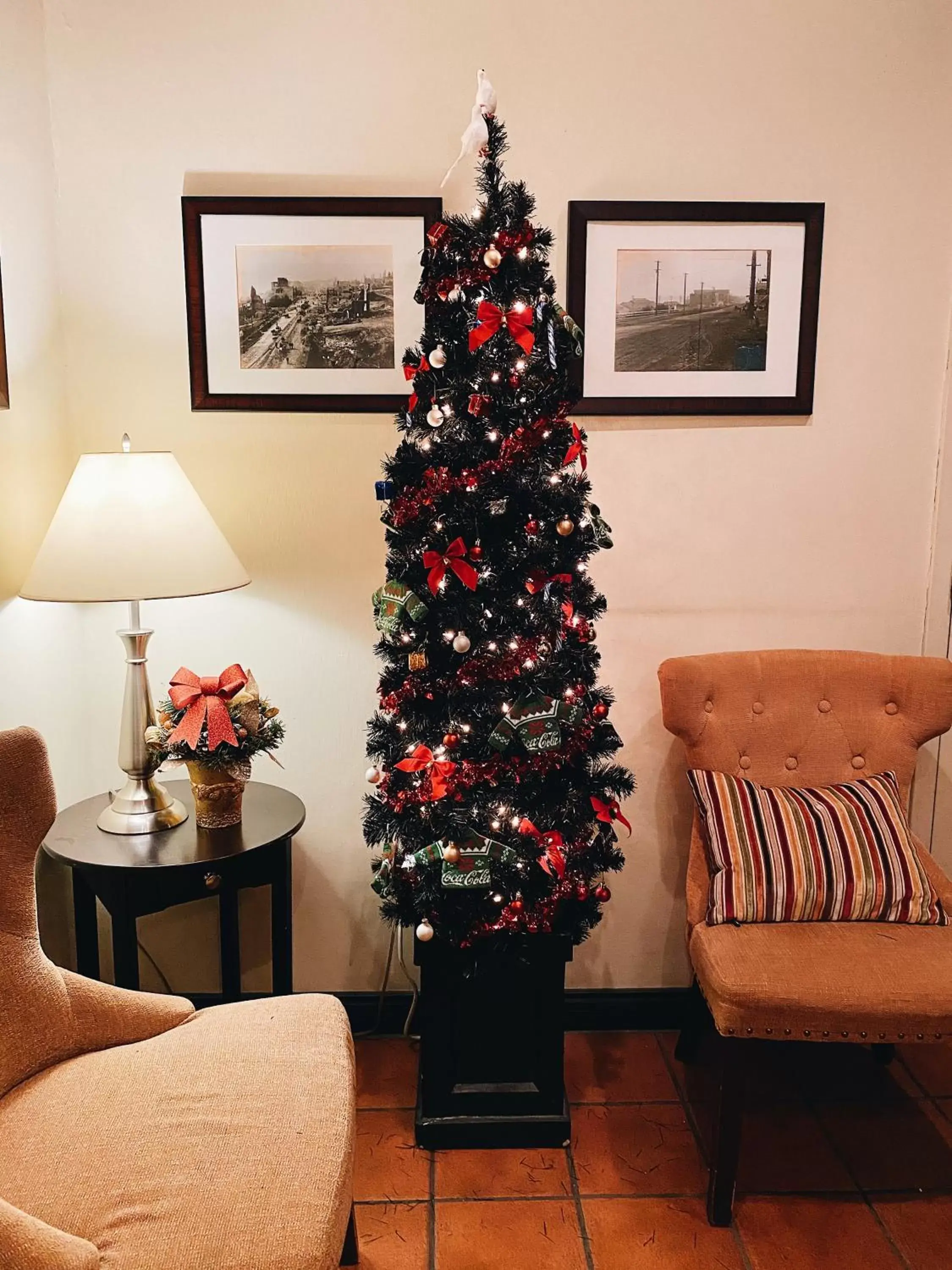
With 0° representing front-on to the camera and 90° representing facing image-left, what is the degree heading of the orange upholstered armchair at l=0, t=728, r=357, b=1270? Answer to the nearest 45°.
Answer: approximately 270°

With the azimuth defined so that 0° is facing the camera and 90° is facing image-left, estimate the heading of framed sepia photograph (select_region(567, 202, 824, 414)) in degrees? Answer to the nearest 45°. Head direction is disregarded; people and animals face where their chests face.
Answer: approximately 0°

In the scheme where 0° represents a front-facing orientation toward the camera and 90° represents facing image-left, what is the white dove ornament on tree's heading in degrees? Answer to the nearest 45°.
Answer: approximately 270°

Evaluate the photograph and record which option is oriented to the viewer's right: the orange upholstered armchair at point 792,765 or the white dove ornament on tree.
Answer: the white dove ornament on tree

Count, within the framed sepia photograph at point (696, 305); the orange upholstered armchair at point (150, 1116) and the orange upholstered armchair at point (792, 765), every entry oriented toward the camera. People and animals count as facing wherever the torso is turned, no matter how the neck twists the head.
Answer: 2

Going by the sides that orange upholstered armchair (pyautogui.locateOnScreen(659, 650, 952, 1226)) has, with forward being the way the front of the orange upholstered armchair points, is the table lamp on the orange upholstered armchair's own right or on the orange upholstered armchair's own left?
on the orange upholstered armchair's own right

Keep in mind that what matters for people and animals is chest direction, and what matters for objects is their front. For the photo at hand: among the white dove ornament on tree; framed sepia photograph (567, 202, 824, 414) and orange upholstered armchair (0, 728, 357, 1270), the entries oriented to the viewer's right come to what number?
2

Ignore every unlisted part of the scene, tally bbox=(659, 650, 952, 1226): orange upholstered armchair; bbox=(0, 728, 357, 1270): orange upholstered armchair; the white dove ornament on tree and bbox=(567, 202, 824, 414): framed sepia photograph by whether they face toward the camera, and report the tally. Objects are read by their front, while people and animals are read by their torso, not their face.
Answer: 2

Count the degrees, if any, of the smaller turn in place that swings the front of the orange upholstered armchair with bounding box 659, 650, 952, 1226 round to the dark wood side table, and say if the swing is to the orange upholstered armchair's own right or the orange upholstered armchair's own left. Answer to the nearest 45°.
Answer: approximately 45° to the orange upholstered armchair's own right
